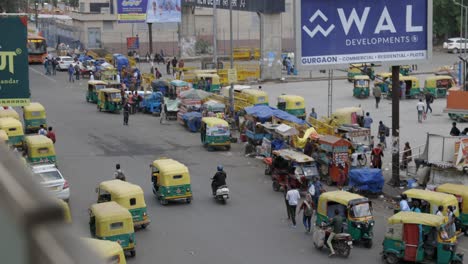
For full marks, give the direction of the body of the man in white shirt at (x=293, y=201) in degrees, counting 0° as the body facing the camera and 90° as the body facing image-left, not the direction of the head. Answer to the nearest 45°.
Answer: approximately 180°

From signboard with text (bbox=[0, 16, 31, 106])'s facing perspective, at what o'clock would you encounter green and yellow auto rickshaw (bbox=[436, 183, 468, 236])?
The green and yellow auto rickshaw is roughly at 10 o'clock from the signboard with text.

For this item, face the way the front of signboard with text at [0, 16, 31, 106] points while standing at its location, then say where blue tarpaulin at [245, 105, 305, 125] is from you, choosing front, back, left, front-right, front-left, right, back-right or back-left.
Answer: back-left

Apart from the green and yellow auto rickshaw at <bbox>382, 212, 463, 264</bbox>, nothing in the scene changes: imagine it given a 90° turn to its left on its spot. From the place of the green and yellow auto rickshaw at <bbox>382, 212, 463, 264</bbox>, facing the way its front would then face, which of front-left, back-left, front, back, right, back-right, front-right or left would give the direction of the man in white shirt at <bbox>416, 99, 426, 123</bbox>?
front-left

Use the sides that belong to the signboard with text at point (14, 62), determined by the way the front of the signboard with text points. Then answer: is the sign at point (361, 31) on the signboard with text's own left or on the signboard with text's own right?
on the signboard with text's own left

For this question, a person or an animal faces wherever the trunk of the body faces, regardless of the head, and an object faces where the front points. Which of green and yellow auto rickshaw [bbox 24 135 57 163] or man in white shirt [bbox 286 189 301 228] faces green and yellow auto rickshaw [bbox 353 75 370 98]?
the man in white shirt

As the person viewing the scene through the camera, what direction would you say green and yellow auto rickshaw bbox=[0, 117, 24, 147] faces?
facing away from the viewer and to the left of the viewer

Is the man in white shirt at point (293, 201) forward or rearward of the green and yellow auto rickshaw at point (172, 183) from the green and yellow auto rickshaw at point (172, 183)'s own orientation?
rearward

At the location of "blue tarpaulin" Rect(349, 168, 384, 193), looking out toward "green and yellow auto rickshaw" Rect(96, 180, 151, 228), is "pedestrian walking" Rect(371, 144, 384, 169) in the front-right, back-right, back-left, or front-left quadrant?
back-right

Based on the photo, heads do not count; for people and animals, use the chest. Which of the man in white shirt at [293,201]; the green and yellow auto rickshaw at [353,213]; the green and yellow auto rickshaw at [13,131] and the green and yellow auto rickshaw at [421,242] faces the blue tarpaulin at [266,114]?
the man in white shirt
